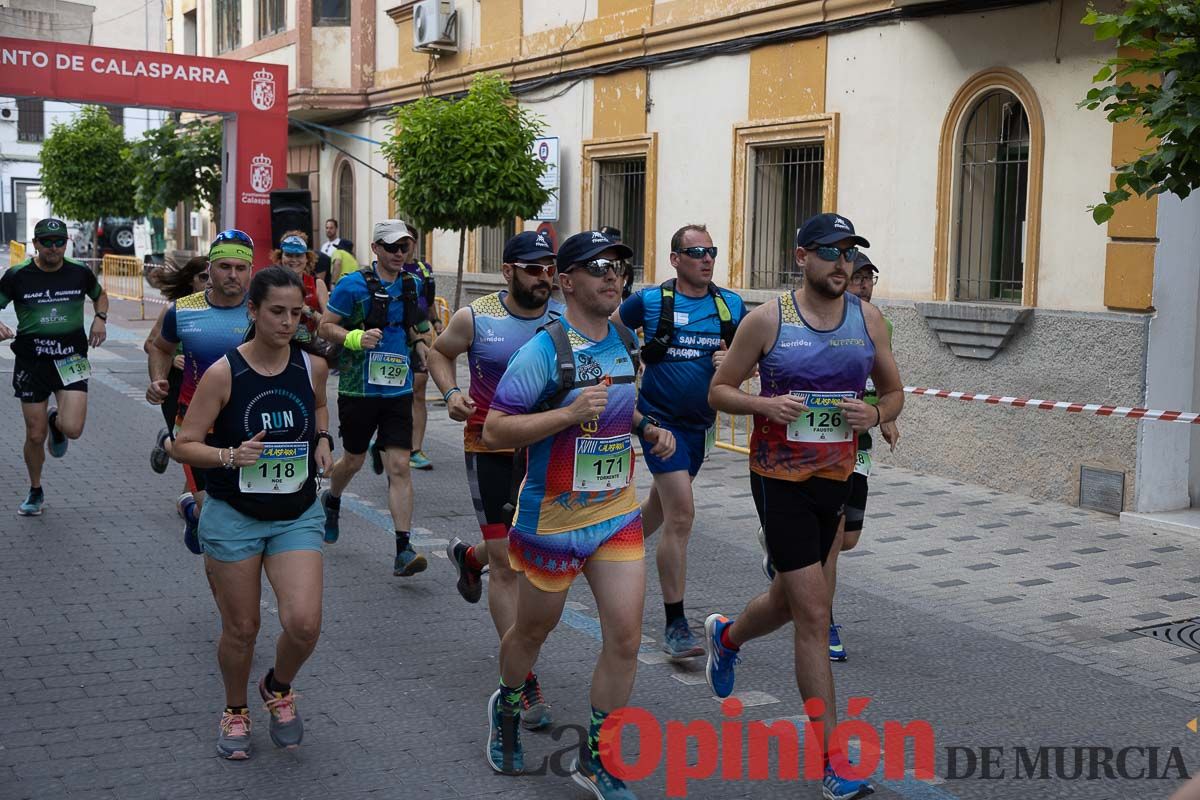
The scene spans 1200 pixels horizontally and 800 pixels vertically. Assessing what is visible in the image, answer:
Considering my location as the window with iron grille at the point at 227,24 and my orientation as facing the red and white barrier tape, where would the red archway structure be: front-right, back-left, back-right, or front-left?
front-right

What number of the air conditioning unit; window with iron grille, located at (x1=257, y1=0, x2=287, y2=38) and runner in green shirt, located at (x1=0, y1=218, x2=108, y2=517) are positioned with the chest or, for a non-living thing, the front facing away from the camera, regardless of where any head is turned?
0

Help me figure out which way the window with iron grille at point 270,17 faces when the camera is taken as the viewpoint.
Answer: facing the viewer and to the left of the viewer

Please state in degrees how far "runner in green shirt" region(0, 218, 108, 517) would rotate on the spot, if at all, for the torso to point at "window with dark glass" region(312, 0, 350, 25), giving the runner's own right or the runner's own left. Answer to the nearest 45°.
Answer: approximately 180°

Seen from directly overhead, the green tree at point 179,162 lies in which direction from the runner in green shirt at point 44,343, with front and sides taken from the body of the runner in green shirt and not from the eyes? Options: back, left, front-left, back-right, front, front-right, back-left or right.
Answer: back

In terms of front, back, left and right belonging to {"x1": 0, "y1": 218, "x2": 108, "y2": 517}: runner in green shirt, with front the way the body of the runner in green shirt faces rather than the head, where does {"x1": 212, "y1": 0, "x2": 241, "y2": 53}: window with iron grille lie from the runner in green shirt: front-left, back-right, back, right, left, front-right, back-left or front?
back

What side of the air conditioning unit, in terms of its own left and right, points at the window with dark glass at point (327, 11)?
right

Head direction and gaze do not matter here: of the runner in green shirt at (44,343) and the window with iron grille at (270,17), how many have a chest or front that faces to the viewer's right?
0

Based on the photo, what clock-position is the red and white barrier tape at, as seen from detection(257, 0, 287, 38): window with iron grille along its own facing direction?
The red and white barrier tape is roughly at 10 o'clock from the window with iron grille.

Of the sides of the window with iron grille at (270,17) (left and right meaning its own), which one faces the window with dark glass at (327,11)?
left

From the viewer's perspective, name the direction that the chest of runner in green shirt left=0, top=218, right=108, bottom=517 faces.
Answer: toward the camera
